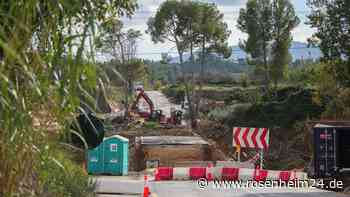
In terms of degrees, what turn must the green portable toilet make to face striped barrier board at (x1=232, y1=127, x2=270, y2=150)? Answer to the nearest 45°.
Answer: approximately 45° to its left

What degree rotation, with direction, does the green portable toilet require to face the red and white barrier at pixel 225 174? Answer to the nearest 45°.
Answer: approximately 45° to its left

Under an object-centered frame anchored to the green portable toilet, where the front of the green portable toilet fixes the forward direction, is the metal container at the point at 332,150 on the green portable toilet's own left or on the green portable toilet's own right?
on the green portable toilet's own left

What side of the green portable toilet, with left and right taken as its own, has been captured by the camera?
front

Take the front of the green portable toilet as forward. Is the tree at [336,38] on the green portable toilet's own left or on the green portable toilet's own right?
on the green portable toilet's own left
